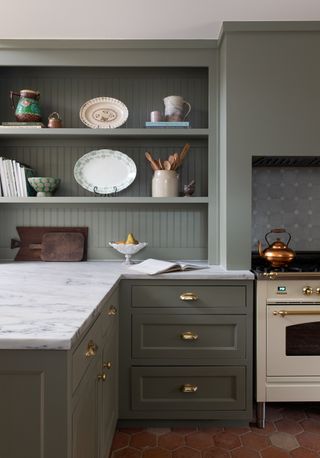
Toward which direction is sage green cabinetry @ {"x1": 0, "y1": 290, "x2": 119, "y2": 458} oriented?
to the viewer's right

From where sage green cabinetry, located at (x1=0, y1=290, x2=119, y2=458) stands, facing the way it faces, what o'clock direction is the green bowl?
The green bowl is roughly at 9 o'clock from the sage green cabinetry.

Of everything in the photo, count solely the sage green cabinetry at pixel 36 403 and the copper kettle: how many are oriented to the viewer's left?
1

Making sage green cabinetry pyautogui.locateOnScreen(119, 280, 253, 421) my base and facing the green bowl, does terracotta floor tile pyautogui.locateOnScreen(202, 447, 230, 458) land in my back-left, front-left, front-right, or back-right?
back-left

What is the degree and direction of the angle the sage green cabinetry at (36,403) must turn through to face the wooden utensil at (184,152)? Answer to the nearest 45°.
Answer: approximately 45° to its left

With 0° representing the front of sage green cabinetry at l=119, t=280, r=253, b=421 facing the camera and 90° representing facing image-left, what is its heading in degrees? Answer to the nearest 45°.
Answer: approximately 0°

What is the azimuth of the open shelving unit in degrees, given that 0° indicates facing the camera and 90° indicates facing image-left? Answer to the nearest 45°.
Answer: approximately 0°

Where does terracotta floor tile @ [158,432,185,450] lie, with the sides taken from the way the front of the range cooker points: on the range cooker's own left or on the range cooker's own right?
on the range cooker's own right

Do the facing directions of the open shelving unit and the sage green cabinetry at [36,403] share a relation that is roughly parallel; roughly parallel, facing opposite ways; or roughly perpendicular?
roughly perpendicular

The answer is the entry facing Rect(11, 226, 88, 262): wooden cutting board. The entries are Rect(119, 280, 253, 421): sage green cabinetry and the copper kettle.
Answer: the copper kettle

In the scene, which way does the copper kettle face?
to the viewer's left

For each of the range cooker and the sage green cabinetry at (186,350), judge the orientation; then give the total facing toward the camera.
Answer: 2

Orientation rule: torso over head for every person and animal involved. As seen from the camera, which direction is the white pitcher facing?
to the viewer's left
